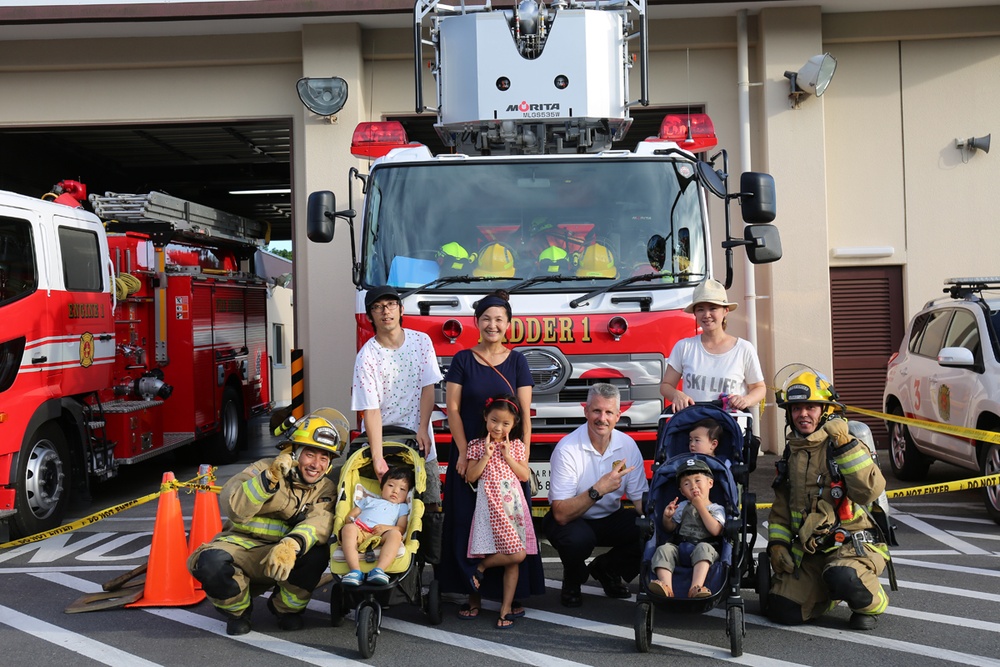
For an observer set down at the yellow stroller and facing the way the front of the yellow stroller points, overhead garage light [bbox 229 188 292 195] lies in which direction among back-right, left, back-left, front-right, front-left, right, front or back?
back

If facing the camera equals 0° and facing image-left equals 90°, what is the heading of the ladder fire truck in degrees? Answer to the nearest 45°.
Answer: approximately 0°

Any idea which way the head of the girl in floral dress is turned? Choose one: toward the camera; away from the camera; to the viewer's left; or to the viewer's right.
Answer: toward the camera

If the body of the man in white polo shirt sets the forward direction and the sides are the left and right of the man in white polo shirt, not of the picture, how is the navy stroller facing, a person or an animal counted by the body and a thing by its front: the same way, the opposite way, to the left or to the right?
the same way

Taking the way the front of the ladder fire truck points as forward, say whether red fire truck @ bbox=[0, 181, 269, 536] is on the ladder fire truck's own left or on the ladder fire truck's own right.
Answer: on the ladder fire truck's own right

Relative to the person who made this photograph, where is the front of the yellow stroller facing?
facing the viewer

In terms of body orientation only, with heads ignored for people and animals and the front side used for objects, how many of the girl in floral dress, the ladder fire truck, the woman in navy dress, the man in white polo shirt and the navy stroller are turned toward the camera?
5

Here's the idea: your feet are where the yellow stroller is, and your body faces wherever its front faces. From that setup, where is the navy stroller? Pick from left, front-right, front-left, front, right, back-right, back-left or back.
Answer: left

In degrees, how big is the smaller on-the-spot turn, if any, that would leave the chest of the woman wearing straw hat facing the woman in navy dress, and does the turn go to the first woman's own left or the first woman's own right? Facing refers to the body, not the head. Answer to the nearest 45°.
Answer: approximately 45° to the first woman's own right

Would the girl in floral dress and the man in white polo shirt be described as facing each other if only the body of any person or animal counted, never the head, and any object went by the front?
no

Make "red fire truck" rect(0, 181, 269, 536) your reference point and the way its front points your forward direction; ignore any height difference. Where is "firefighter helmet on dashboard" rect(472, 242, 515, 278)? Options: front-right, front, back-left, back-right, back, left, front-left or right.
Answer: left

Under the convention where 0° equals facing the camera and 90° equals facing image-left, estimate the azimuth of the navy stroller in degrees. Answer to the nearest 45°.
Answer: approximately 0°

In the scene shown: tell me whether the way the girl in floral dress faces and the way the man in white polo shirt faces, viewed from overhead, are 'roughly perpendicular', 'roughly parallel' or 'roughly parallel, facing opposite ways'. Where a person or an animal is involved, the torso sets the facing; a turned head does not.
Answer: roughly parallel

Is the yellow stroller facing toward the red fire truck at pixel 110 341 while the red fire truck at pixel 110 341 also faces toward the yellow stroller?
no

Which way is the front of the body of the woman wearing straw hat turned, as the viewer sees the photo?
toward the camera

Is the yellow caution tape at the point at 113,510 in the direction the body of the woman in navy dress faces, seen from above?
no

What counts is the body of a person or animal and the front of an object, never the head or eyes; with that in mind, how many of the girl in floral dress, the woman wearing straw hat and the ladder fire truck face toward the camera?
3

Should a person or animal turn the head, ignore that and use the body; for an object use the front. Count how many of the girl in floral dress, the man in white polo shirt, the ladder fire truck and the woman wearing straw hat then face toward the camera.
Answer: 4

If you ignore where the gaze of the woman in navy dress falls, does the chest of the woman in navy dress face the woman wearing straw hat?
no
